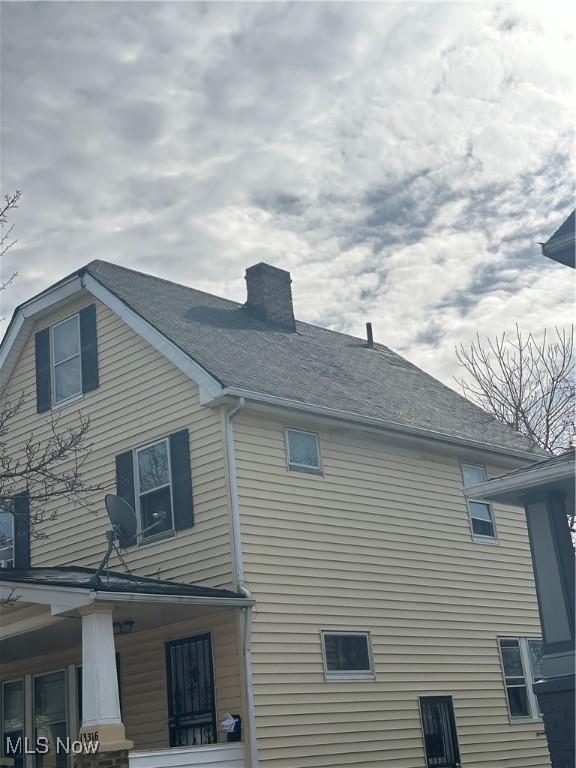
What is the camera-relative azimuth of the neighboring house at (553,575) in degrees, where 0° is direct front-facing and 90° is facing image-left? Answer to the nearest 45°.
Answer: approximately 45°

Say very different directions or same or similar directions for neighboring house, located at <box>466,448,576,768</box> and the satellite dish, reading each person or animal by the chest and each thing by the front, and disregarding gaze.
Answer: very different directions

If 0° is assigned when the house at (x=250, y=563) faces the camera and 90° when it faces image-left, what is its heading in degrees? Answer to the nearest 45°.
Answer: approximately 45°

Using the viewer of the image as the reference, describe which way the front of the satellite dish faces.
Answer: facing away from the viewer and to the right of the viewer

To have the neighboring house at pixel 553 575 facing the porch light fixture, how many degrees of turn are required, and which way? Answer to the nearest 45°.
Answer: approximately 45° to its right
